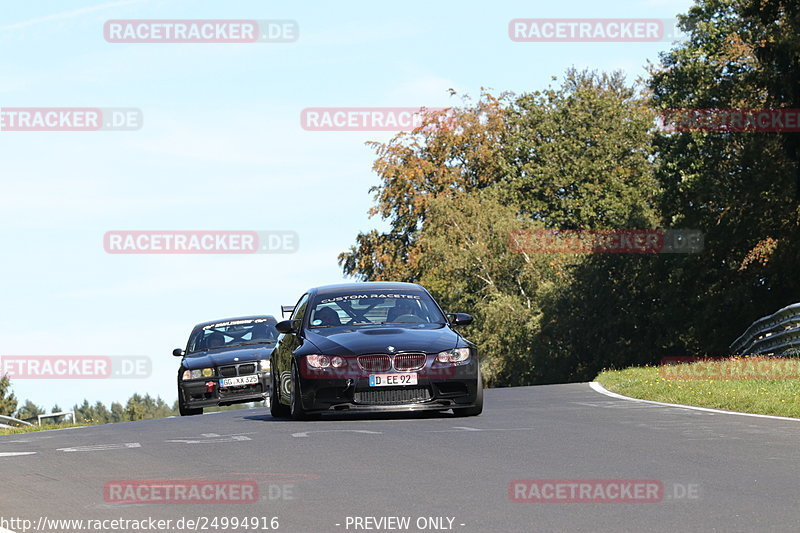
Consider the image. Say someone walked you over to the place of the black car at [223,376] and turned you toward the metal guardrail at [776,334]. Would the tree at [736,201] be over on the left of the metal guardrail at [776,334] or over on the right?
left

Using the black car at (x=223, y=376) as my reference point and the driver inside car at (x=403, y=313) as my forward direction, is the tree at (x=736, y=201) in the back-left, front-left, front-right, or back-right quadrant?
back-left

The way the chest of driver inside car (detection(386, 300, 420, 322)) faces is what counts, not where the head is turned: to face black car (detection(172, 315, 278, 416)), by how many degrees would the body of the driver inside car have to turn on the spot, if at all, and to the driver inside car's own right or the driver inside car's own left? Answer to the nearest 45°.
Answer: approximately 135° to the driver inside car's own right

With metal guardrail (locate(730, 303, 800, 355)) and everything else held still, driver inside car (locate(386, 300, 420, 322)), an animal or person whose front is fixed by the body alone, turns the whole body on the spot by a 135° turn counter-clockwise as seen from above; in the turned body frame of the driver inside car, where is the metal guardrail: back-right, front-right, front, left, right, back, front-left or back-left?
front

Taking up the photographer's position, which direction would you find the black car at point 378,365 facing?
facing the viewer

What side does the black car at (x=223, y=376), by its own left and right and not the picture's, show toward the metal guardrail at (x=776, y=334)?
left

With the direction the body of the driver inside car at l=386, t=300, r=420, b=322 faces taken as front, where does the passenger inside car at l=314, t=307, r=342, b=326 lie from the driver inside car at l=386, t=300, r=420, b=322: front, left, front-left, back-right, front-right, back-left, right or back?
right

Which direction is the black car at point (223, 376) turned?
toward the camera

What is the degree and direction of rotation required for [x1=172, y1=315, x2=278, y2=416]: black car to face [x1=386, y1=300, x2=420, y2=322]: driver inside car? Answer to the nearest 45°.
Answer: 0° — it already faces them

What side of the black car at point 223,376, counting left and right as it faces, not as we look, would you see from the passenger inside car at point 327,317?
front

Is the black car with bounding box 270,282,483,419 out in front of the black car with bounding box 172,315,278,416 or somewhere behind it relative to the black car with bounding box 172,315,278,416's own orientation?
in front

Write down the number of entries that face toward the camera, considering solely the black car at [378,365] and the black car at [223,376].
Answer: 2
